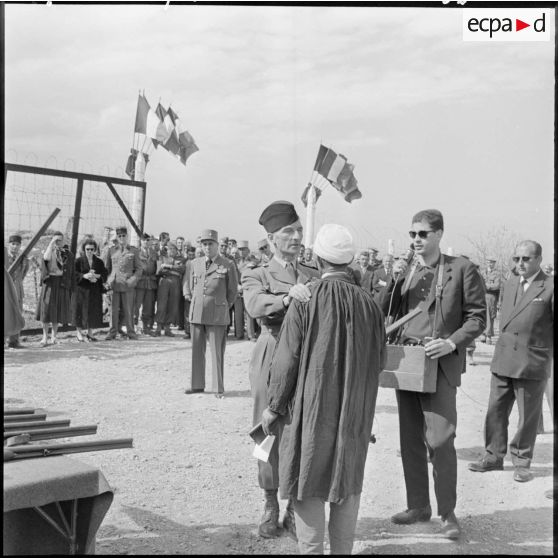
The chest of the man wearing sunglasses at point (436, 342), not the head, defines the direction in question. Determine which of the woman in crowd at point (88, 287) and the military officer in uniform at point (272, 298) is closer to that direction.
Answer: the military officer in uniform

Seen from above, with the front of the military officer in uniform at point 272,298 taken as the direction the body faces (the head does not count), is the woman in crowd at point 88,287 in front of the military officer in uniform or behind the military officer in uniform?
behind

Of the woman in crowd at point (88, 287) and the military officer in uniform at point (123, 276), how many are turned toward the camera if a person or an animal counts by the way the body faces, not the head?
2

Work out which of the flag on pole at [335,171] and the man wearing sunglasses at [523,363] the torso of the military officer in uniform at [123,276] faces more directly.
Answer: the man wearing sunglasses

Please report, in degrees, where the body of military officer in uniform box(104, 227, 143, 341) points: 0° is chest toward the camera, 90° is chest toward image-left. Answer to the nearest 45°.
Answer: approximately 0°

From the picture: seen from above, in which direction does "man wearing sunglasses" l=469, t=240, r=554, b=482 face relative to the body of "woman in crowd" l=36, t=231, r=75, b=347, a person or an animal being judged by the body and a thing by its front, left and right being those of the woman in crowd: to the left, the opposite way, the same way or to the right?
to the right

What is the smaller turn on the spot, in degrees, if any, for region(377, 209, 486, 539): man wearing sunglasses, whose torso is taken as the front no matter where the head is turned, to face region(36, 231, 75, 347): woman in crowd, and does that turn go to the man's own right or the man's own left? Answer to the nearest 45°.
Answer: approximately 90° to the man's own right

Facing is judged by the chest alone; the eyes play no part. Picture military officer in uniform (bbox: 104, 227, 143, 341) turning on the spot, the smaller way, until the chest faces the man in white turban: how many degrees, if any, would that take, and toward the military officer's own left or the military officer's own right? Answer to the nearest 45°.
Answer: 0° — they already face them

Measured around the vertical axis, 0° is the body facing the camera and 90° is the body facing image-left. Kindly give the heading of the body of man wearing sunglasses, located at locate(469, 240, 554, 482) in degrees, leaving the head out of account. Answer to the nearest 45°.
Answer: approximately 45°

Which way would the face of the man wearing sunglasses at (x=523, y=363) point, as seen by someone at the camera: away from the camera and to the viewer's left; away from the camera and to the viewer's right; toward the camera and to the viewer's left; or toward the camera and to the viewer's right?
toward the camera and to the viewer's left

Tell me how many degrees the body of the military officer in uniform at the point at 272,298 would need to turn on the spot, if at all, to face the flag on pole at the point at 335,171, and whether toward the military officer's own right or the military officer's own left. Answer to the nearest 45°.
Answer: approximately 135° to the military officer's own left
